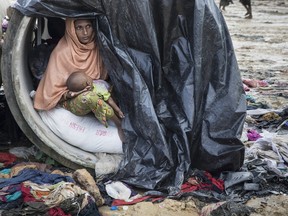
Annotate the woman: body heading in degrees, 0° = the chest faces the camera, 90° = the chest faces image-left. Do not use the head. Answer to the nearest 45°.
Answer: approximately 315°
